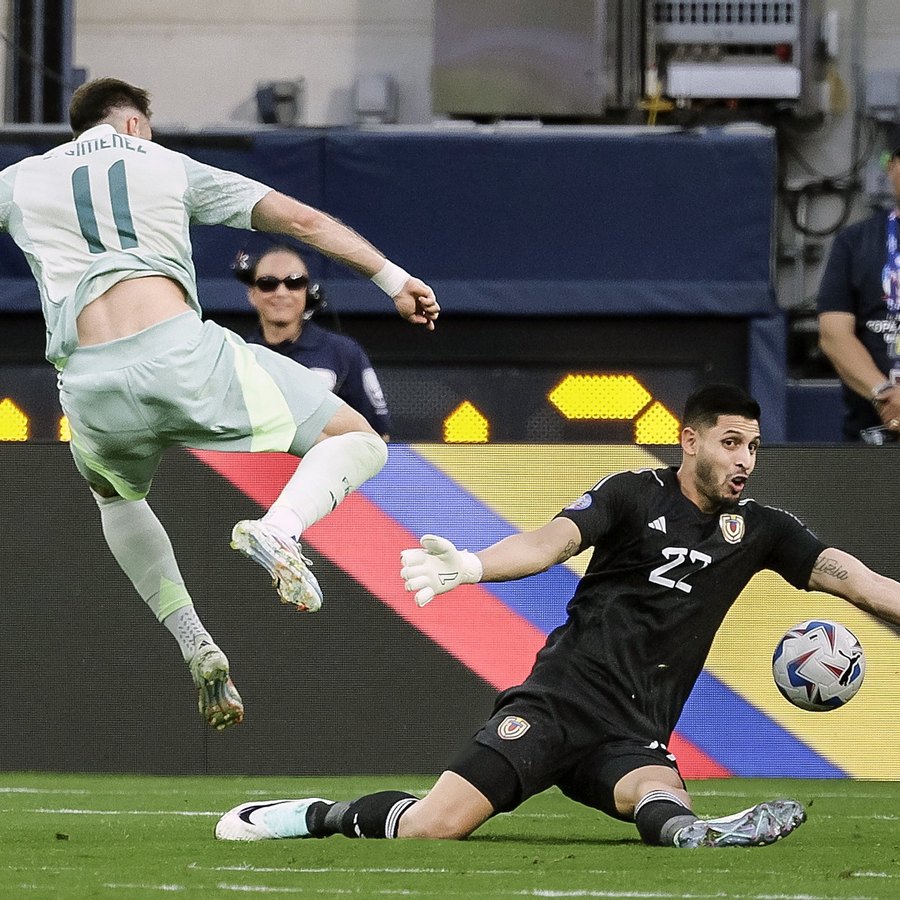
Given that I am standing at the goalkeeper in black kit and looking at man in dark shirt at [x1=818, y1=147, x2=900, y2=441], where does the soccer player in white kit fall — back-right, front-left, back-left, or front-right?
back-left

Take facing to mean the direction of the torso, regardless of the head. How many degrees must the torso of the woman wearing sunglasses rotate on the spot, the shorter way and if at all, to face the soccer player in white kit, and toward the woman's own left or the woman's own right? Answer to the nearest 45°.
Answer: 0° — they already face them

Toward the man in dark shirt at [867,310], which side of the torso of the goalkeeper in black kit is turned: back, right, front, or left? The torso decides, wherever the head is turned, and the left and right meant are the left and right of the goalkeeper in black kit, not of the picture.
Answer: back

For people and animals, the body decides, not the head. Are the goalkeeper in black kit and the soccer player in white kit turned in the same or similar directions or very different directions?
very different directions

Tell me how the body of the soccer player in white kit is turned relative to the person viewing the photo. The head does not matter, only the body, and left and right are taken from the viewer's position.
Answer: facing away from the viewer

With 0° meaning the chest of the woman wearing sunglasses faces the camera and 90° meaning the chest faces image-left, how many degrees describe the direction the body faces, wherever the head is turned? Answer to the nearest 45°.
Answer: approximately 0°

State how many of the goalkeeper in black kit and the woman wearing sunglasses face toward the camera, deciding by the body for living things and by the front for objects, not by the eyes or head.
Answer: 2

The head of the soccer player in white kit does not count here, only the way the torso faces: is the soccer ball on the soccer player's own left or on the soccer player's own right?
on the soccer player's own right

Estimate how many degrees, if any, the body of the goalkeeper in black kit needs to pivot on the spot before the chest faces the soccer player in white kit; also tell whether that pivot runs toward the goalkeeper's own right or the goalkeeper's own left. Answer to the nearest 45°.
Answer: approximately 90° to the goalkeeper's own right

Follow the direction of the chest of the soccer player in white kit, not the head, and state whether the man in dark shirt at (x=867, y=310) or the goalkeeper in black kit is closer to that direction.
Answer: the man in dark shirt

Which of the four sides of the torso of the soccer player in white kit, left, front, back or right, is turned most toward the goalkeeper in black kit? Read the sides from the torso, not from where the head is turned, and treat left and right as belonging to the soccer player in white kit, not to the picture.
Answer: right
